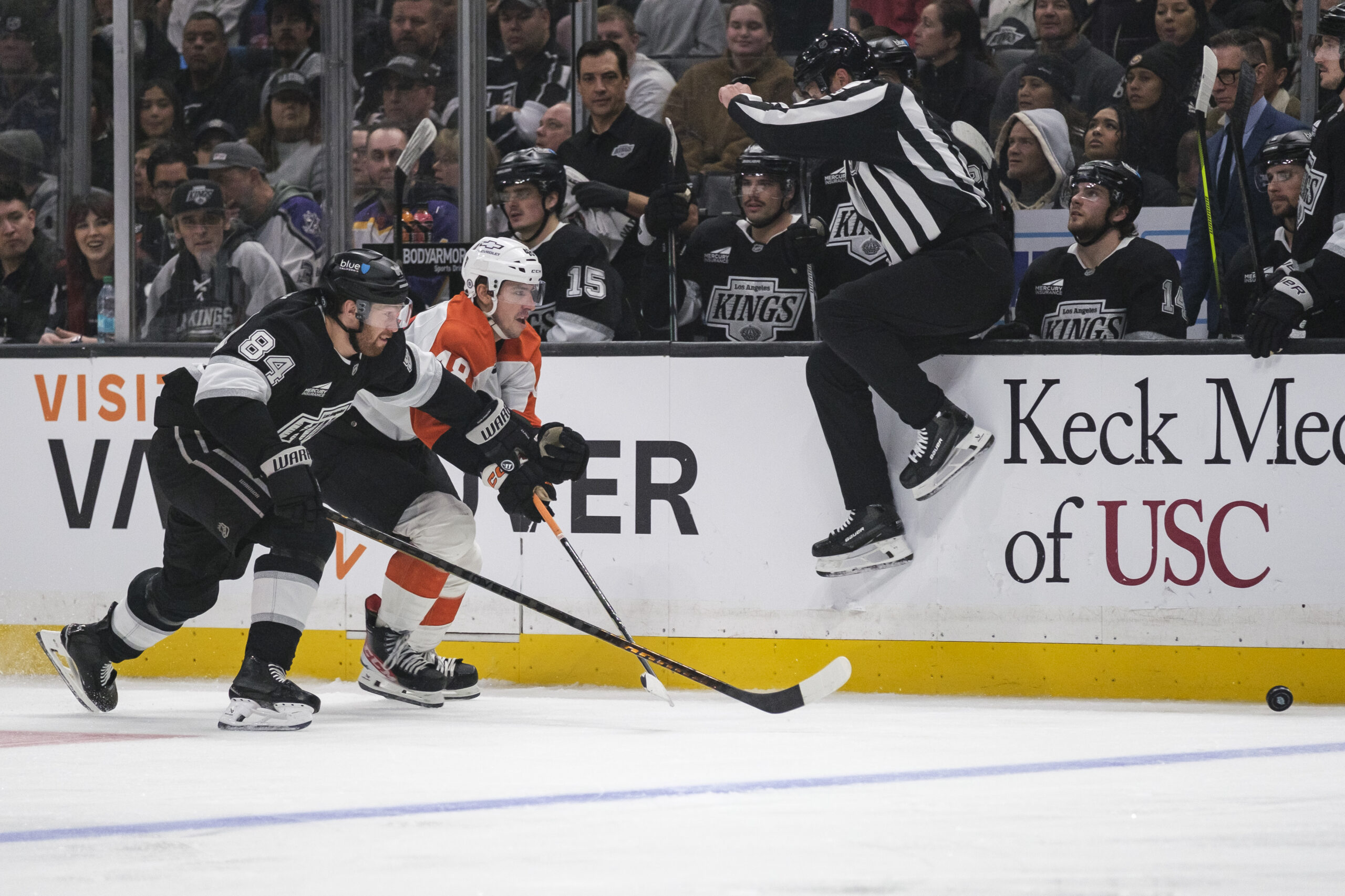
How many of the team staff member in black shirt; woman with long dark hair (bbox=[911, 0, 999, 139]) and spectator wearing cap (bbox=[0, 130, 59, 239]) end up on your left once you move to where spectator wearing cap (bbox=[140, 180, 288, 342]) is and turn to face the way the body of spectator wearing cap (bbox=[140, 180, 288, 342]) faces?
2

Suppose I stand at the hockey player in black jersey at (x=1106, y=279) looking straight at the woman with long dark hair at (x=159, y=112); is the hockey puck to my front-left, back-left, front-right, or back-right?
back-left

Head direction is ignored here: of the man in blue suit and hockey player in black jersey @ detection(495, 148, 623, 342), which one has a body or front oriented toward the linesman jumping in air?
the man in blue suit

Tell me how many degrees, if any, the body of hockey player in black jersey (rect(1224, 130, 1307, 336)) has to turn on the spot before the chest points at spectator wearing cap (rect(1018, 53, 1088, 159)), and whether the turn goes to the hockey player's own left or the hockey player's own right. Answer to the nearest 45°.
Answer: approximately 90° to the hockey player's own right

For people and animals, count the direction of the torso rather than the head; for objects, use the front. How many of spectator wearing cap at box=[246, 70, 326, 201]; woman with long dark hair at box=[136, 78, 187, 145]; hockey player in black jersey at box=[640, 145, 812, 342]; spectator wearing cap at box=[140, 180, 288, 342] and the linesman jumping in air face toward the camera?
4

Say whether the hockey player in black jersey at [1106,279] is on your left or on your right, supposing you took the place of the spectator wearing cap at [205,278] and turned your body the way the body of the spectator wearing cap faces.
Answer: on your left

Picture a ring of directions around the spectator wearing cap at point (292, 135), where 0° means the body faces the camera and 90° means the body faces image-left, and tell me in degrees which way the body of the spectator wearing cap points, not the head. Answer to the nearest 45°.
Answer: approximately 0°

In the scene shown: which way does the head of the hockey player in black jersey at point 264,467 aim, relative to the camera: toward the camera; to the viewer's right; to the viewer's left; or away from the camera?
to the viewer's right

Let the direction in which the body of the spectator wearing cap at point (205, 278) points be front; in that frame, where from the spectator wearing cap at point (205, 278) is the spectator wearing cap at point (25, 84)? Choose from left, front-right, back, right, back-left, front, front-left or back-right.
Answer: back-right

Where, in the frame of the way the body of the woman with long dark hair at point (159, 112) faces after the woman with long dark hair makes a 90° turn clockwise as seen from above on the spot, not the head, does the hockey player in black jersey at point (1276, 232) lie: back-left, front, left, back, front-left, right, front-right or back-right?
back-left
